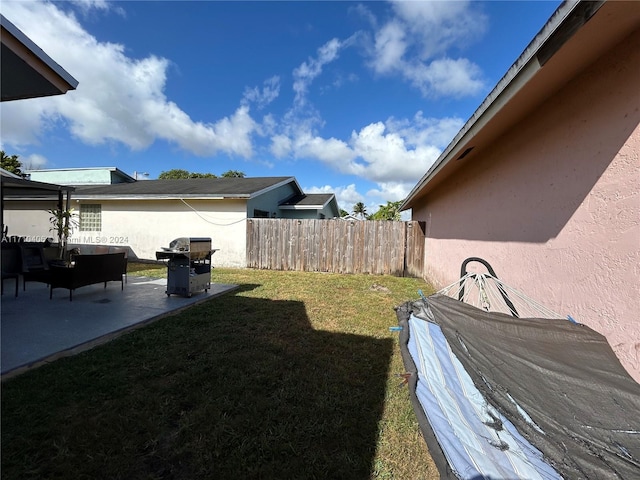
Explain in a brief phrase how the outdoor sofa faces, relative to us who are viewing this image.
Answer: facing away from the viewer and to the left of the viewer

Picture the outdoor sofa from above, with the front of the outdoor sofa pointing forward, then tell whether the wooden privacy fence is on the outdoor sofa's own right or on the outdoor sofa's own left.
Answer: on the outdoor sofa's own right

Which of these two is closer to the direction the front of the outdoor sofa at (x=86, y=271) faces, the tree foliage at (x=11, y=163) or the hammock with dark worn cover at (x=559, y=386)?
the tree foliage

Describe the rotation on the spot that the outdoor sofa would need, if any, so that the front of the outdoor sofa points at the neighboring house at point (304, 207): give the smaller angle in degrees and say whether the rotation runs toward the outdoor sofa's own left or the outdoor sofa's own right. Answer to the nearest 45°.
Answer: approximately 90° to the outdoor sofa's own right

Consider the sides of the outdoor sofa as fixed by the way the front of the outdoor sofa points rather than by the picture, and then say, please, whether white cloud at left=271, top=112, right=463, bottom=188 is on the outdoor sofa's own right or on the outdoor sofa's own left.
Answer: on the outdoor sofa's own right

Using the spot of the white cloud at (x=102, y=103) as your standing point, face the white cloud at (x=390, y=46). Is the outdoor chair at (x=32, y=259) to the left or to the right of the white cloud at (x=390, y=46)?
right

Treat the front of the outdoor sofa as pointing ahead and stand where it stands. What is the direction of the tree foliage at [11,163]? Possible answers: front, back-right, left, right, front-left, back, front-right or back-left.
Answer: front-right
